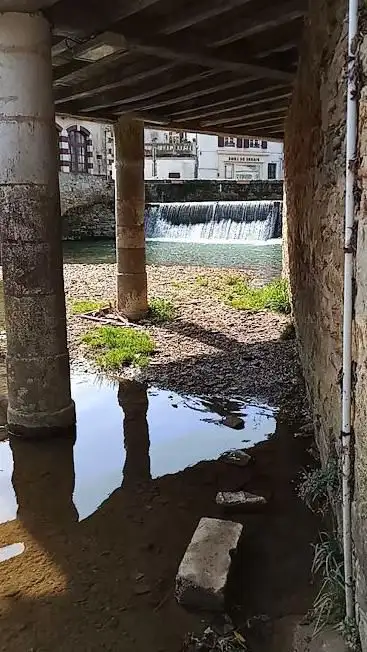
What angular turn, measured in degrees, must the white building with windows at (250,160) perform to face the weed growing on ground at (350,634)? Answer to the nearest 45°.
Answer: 0° — it already faces it

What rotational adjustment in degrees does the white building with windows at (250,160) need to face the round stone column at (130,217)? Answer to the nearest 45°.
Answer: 0° — it already faces it

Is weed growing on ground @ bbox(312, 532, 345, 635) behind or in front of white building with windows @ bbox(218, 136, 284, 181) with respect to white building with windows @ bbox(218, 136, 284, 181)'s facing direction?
in front

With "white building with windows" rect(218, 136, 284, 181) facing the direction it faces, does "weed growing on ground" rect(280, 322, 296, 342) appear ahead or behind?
ahead

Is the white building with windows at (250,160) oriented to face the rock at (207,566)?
yes

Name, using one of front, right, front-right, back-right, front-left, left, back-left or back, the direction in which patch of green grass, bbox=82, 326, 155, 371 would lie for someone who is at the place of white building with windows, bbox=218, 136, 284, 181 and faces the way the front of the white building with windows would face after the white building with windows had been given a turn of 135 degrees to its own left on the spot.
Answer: back-right

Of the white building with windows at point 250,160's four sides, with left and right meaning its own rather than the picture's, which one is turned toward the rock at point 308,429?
front

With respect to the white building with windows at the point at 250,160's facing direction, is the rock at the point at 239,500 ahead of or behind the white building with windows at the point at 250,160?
ahead

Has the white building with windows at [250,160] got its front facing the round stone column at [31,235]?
yes

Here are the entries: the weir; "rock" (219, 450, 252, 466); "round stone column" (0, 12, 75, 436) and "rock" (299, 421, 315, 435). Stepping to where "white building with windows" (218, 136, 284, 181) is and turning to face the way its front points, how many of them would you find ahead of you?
4

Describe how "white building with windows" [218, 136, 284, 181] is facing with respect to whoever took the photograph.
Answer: facing the viewer

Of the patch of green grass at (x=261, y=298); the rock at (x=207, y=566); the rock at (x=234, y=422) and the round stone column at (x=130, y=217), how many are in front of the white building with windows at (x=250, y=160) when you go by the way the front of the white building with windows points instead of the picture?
4

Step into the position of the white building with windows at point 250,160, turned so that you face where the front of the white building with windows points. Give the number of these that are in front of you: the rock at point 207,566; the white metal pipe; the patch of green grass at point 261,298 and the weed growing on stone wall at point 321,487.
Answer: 4

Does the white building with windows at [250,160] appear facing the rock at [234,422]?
yes

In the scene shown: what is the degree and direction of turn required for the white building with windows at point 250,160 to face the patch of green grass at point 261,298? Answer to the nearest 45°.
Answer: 0° — it already faces it

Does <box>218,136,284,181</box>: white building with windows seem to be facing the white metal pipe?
yes

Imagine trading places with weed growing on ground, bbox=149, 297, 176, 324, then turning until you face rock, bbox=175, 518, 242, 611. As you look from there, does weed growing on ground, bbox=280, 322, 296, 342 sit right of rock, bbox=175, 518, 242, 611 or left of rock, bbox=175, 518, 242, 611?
left

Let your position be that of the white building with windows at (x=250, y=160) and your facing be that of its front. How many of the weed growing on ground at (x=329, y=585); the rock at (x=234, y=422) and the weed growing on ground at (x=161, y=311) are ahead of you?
3
